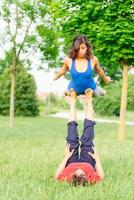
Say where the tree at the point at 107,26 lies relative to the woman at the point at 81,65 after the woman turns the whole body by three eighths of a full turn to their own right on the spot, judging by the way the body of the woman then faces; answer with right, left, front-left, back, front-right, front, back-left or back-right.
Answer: front-right

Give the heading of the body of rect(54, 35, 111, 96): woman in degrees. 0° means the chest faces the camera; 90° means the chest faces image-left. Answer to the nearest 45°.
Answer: approximately 0°
